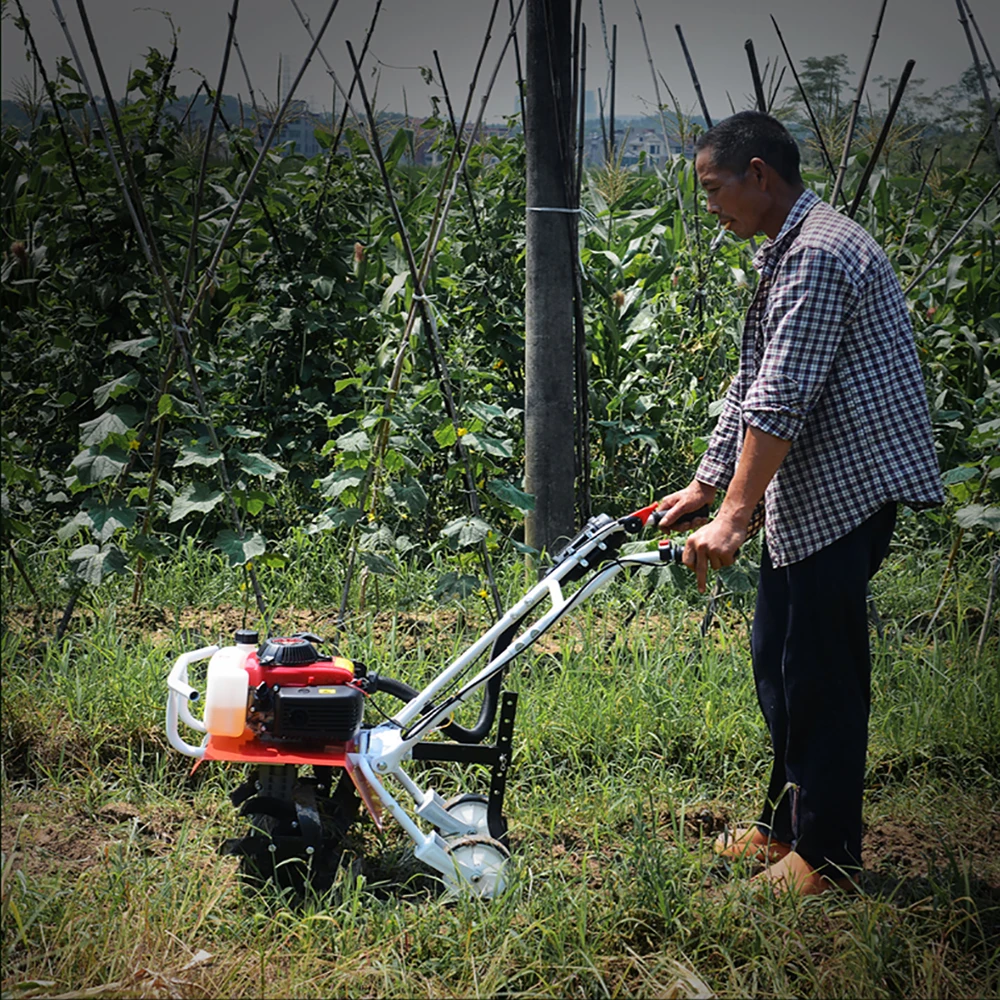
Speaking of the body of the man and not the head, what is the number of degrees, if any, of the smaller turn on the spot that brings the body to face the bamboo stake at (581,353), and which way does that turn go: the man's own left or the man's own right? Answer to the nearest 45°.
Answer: approximately 45° to the man's own right

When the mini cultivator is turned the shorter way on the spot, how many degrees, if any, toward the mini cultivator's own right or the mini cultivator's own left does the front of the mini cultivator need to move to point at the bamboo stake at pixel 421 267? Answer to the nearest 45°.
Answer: approximately 90° to the mini cultivator's own right

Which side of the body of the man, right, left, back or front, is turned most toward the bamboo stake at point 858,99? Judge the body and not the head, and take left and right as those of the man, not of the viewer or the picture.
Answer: right

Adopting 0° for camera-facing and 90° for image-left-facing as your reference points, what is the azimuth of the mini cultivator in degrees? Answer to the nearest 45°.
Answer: approximately 90°

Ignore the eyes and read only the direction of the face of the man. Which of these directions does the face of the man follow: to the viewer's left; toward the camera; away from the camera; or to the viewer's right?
to the viewer's left

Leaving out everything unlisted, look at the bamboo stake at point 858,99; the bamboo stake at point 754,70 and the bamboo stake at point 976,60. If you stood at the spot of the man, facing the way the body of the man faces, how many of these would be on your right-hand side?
3

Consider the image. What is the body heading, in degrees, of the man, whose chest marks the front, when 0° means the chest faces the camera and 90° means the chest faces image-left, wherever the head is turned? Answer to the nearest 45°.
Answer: approximately 90°

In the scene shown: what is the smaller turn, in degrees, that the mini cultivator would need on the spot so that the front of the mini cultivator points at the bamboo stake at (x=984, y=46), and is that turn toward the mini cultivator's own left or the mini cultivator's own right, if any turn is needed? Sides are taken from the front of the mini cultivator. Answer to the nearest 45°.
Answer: approximately 135° to the mini cultivator's own right

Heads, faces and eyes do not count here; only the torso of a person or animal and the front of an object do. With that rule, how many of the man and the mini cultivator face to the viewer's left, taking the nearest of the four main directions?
2

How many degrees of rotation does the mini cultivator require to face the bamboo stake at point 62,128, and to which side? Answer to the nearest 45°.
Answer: approximately 45° to its right

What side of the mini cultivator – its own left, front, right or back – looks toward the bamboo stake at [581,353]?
right

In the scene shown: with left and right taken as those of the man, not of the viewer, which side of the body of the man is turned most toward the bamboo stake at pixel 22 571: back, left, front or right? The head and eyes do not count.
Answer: front
